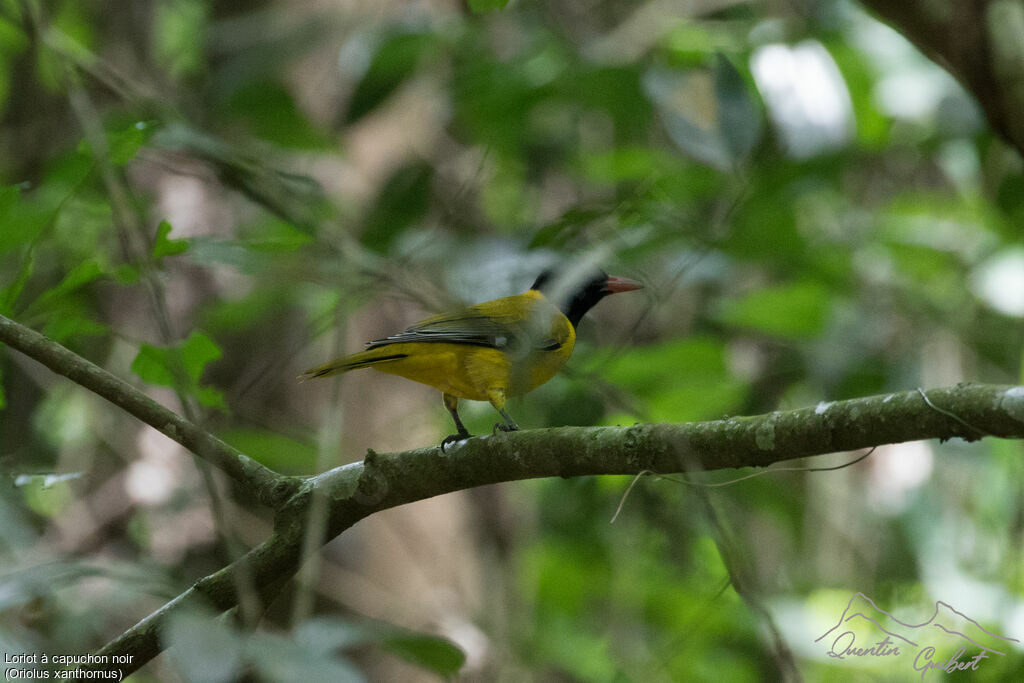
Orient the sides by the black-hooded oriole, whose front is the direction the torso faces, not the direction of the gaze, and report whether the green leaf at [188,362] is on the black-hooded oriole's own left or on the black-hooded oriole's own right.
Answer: on the black-hooded oriole's own left

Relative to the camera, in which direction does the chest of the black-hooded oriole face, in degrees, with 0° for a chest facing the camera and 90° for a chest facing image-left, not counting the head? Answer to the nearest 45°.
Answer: approximately 270°

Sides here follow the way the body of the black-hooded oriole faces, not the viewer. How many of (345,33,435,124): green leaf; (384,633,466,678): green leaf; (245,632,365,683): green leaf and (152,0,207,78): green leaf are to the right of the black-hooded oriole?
2

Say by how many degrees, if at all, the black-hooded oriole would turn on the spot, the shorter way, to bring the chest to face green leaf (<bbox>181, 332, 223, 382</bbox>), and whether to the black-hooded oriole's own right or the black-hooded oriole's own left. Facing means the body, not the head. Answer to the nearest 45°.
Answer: approximately 135° to the black-hooded oriole's own right

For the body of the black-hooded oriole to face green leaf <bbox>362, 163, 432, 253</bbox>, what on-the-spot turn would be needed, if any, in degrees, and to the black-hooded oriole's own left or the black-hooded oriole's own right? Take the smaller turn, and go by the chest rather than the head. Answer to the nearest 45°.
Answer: approximately 90° to the black-hooded oriole's own left

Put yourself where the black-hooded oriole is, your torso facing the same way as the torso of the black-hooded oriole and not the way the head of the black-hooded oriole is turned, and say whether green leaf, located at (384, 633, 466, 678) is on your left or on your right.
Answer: on your right
